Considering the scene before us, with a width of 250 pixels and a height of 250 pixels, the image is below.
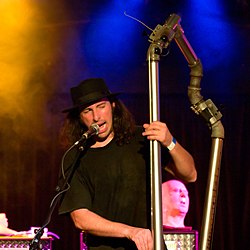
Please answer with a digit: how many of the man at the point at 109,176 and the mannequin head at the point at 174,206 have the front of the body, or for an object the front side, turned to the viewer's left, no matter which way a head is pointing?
0

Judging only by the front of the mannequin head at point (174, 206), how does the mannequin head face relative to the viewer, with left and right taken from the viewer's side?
facing the viewer and to the right of the viewer

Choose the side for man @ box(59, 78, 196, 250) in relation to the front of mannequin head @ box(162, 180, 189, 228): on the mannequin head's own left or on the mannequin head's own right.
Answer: on the mannequin head's own right

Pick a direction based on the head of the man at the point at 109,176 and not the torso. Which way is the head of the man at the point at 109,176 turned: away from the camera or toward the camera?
toward the camera

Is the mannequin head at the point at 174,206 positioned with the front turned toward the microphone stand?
no

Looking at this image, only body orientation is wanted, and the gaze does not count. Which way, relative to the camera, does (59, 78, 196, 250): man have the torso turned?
toward the camera

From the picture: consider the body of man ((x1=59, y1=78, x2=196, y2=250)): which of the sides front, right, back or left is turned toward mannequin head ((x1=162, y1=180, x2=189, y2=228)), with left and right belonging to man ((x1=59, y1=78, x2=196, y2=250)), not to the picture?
back
